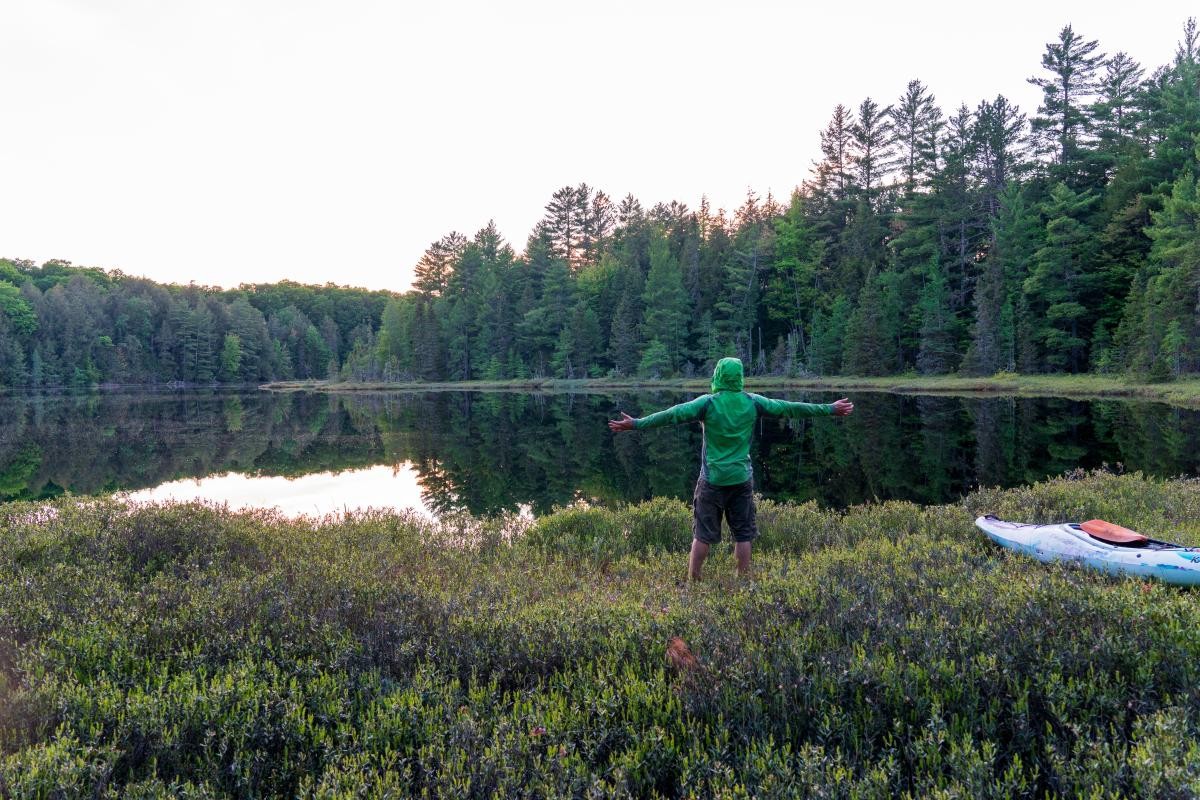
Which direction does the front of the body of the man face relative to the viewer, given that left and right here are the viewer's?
facing away from the viewer

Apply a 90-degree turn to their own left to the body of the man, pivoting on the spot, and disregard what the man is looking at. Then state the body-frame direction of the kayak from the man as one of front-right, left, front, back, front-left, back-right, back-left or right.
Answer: back

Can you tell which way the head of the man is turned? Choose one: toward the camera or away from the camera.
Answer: away from the camera
